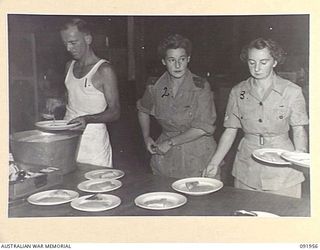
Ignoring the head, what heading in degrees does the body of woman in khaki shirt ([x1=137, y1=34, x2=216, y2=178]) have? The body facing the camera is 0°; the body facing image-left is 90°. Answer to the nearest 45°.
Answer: approximately 0°
